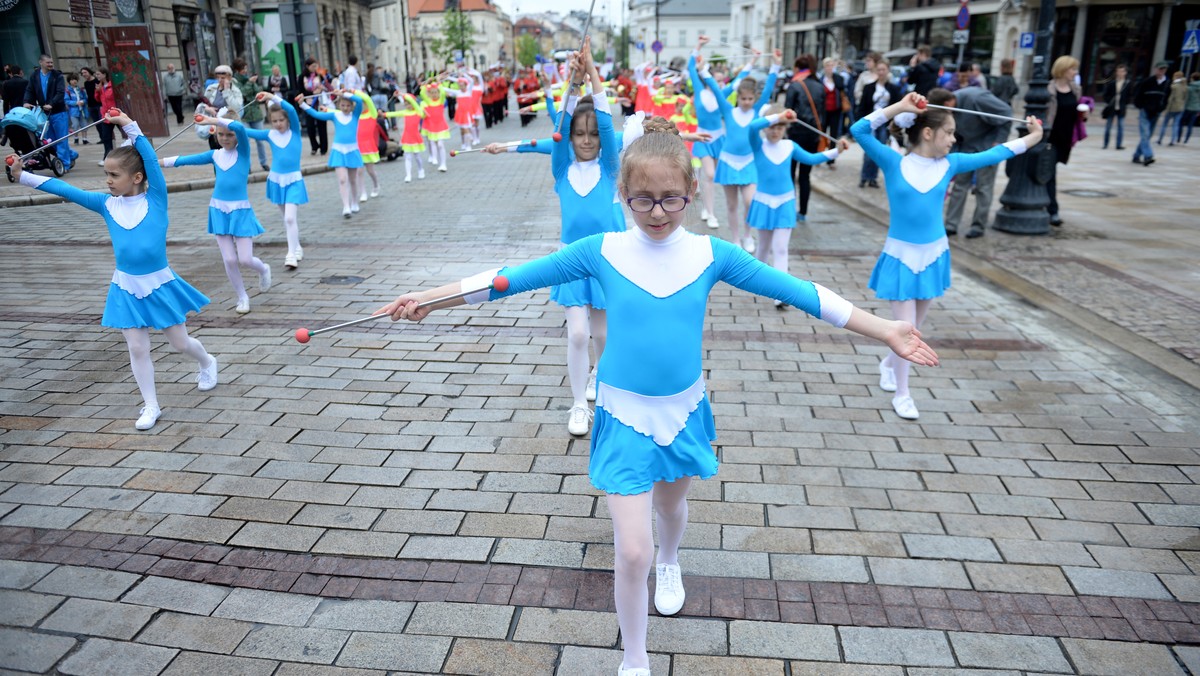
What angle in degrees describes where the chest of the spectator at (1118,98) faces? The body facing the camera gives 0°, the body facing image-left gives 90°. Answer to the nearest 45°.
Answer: approximately 0°

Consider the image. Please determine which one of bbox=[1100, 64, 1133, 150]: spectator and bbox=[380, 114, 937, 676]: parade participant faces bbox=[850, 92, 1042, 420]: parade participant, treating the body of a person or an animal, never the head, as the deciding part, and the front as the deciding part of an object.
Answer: the spectator

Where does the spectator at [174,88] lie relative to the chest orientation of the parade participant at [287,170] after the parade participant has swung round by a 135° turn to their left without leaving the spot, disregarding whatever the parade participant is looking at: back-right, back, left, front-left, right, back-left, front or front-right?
front-left

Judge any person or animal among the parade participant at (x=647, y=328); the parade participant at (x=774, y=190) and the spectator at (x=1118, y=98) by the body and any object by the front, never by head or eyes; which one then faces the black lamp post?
the spectator

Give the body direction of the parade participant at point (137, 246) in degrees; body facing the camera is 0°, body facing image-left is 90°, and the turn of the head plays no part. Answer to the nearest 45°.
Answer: approximately 45°

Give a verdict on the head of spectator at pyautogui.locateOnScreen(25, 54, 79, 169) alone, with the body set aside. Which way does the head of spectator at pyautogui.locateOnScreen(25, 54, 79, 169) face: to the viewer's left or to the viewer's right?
to the viewer's right

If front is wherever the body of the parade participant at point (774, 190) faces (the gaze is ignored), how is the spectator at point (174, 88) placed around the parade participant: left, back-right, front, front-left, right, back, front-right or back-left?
back-right

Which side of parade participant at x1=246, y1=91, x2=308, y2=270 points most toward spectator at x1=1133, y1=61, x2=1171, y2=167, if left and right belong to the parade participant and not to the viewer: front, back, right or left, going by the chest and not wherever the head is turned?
left

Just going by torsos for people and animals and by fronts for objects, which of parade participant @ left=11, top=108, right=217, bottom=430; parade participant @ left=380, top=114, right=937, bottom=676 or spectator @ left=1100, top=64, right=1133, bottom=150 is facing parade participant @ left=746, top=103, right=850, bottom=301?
the spectator

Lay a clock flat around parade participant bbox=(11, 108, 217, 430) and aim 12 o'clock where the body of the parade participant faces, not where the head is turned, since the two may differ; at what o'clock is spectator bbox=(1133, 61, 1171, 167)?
The spectator is roughly at 7 o'clock from the parade participant.

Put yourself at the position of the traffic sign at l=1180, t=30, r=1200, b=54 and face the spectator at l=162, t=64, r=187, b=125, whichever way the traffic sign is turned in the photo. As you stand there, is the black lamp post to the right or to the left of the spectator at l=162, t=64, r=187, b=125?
left

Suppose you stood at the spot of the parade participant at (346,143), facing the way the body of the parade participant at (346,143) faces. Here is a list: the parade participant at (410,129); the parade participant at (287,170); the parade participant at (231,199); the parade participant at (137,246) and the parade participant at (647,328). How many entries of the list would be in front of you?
4
